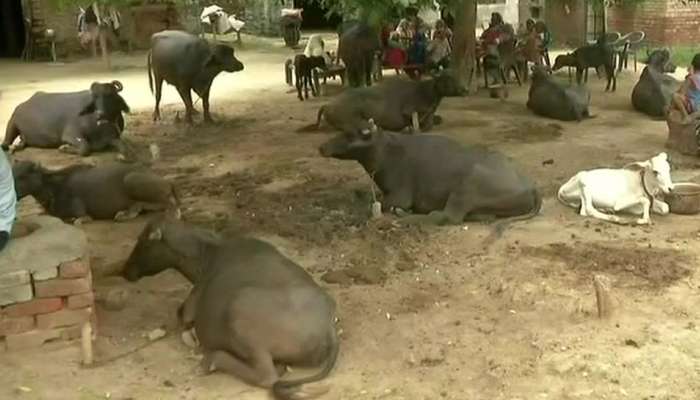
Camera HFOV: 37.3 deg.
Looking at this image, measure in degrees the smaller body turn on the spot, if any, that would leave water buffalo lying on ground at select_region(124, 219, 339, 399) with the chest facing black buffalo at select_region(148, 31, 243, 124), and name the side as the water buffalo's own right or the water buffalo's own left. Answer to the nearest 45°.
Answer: approximately 45° to the water buffalo's own right

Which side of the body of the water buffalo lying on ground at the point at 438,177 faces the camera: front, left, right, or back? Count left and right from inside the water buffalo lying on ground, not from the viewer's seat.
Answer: left

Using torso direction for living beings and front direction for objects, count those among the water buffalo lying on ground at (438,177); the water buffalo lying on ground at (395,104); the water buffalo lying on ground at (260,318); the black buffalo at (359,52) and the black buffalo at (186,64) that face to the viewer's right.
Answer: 2

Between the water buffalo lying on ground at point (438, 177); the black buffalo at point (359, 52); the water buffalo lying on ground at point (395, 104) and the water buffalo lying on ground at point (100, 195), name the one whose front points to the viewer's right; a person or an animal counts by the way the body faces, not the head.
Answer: the water buffalo lying on ground at point (395, 104)

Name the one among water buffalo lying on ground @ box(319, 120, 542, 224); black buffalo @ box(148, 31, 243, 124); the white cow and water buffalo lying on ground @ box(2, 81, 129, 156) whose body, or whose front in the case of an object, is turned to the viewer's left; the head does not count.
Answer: water buffalo lying on ground @ box(319, 120, 542, 224)

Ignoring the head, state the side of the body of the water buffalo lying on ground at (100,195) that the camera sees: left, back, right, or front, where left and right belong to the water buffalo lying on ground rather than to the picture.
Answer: left

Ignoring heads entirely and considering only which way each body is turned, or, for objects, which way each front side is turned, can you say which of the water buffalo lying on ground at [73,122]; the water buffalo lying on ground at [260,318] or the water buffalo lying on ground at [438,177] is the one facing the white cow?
the water buffalo lying on ground at [73,122]

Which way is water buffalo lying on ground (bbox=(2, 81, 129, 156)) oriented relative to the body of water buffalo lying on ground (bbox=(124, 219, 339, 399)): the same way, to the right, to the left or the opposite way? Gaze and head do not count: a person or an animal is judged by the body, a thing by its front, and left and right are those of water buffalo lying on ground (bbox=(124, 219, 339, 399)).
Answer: the opposite way

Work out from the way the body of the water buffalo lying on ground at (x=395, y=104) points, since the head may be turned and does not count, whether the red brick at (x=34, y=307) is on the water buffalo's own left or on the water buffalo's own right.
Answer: on the water buffalo's own right

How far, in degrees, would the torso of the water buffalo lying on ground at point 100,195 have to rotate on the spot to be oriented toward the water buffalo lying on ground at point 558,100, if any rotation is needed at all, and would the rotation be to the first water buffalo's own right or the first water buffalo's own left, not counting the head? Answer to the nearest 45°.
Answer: approximately 135° to the first water buffalo's own right

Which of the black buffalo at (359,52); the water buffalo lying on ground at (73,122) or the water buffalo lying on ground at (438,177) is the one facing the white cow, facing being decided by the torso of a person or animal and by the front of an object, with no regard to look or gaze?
the water buffalo lying on ground at (73,122)

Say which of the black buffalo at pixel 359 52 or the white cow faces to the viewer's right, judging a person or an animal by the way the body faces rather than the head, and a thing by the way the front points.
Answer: the white cow

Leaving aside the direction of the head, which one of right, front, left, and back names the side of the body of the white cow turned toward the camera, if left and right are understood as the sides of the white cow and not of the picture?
right

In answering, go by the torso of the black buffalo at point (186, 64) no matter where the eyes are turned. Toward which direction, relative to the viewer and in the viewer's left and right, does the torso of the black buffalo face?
facing to the right of the viewer

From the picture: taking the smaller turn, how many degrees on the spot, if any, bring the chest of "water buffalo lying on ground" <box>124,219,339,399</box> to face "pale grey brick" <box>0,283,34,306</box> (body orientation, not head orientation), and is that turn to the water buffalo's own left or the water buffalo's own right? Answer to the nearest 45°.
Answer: approximately 45° to the water buffalo's own left

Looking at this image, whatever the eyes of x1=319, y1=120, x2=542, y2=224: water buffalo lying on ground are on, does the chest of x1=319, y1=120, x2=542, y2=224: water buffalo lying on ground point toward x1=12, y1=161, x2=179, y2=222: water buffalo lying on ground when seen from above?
yes
